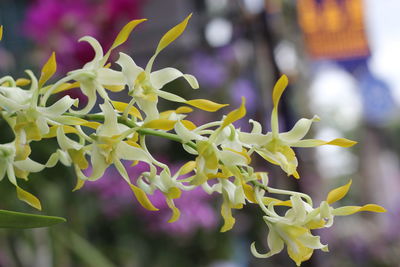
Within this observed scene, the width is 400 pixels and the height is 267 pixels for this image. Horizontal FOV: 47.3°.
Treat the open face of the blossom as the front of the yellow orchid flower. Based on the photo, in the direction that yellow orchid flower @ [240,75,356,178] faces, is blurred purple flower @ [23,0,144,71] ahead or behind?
behind

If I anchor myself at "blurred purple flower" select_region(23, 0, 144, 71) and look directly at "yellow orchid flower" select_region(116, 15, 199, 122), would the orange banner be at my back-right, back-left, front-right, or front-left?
back-left

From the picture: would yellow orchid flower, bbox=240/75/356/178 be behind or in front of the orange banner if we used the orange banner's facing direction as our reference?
in front

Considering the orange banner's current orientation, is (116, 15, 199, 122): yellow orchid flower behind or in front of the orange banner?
in front

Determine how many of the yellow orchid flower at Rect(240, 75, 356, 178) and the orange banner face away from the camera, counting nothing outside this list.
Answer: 0

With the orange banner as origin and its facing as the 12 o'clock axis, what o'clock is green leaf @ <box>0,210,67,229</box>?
The green leaf is roughly at 12 o'clock from the orange banner.

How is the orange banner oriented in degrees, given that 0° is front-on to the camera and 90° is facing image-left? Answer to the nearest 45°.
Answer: approximately 0°
